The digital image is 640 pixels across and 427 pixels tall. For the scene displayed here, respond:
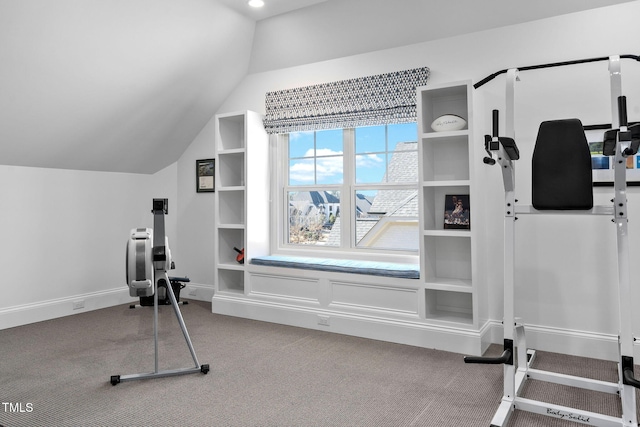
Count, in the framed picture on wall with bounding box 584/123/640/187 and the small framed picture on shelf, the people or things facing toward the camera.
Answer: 2

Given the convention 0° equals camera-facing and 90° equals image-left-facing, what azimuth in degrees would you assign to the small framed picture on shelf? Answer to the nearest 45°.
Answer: approximately 0°

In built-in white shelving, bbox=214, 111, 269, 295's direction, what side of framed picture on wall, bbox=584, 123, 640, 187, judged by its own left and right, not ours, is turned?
right

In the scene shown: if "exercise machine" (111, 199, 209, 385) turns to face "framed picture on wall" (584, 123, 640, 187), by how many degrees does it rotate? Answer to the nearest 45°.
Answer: approximately 90° to its left

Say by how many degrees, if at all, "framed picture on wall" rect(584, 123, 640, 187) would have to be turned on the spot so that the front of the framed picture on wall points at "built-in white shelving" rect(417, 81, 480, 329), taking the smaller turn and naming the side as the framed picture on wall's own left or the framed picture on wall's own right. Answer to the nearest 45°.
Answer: approximately 90° to the framed picture on wall's own right

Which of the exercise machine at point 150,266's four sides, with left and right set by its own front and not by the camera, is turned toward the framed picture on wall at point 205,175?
back

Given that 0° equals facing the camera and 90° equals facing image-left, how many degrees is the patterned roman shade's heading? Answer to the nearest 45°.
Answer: approximately 45°

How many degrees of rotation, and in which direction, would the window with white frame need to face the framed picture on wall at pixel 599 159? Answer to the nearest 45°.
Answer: approximately 90° to its left

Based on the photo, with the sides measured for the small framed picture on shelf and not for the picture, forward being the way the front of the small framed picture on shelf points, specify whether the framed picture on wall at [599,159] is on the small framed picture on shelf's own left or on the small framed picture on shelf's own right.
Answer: on the small framed picture on shelf's own left

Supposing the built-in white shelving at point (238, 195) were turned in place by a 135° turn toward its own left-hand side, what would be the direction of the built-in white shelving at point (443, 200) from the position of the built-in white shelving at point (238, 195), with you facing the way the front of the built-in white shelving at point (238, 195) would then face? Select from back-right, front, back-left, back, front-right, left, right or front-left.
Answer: front-right
